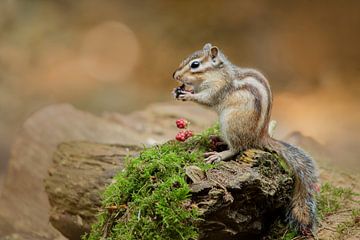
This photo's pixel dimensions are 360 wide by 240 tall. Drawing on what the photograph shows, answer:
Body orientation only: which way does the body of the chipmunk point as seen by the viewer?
to the viewer's left
